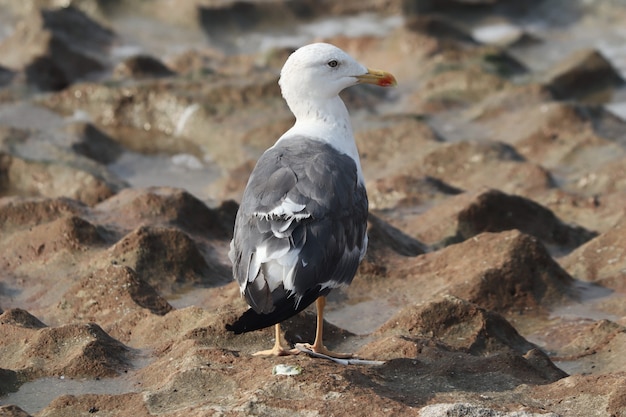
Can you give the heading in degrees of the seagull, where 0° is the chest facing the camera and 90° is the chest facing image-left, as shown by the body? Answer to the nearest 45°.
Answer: approximately 225°

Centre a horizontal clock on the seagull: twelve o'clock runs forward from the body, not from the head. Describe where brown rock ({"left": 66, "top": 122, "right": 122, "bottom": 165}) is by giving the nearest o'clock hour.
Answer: The brown rock is roughly at 10 o'clock from the seagull.

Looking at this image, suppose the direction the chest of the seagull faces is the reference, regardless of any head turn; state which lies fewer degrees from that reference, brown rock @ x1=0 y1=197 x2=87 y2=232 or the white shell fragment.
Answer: the brown rock

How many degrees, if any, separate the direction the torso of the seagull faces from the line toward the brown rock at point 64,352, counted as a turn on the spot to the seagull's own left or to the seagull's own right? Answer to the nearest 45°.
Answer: approximately 135° to the seagull's own left

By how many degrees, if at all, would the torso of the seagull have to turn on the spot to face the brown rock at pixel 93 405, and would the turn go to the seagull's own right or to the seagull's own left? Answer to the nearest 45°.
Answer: approximately 180°

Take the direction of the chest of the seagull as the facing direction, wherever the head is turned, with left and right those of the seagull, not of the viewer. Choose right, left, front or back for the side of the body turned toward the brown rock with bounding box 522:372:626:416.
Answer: right

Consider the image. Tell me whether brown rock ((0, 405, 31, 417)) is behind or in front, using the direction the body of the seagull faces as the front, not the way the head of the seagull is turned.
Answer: behind

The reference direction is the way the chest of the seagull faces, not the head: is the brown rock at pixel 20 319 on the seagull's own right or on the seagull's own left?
on the seagull's own left

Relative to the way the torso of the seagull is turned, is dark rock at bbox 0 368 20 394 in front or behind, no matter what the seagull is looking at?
behind
